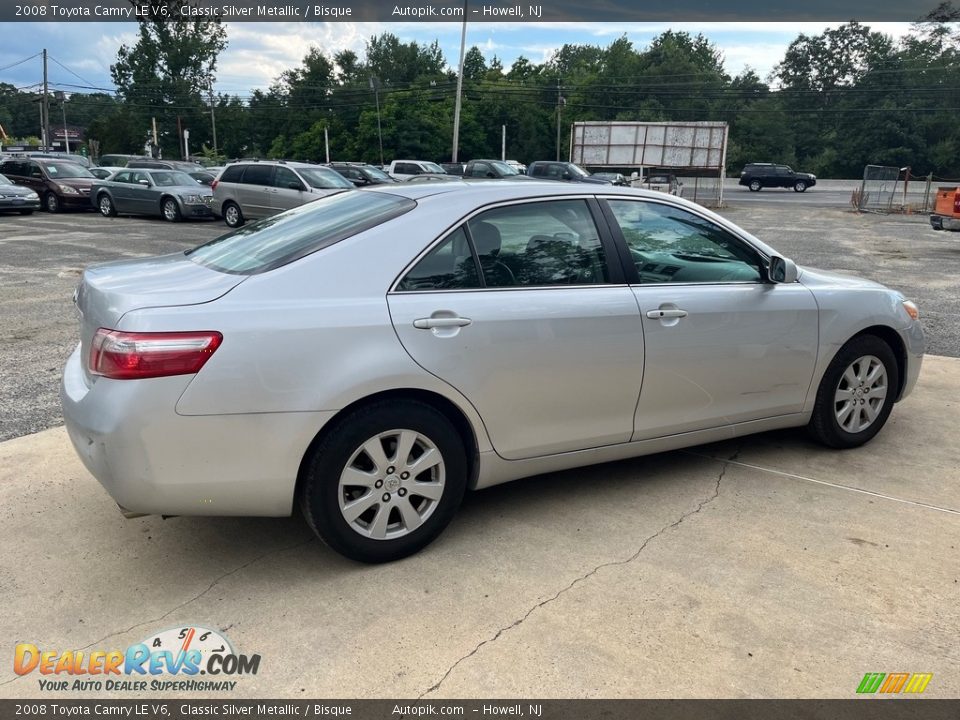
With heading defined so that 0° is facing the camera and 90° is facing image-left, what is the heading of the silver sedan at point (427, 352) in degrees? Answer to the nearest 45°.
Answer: approximately 225°

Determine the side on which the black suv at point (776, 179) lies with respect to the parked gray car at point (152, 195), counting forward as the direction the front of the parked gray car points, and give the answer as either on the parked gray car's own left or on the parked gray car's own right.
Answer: on the parked gray car's own left

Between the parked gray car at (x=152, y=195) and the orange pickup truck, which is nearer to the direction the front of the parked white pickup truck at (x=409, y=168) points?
the orange pickup truck

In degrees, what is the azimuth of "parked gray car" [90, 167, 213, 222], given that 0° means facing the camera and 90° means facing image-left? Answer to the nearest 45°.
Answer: approximately 315°

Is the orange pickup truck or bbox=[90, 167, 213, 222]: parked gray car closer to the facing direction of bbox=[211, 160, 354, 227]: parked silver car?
the orange pickup truck

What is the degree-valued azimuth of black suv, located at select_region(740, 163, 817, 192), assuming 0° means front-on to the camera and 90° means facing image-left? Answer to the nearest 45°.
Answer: approximately 270°

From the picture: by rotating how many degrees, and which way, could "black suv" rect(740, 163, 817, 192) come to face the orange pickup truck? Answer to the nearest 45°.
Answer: approximately 90° to its right

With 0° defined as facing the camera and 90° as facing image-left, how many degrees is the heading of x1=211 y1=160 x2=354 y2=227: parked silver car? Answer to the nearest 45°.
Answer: approximately 315°
